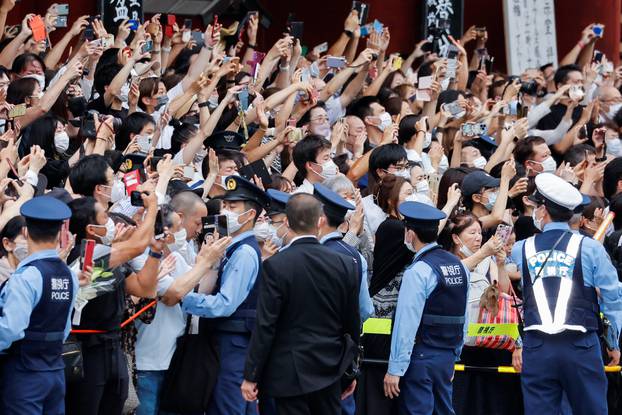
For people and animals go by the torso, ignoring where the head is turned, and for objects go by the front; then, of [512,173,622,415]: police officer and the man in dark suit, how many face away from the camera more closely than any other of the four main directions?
2

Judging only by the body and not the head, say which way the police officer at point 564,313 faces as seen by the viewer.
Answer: away from the camera

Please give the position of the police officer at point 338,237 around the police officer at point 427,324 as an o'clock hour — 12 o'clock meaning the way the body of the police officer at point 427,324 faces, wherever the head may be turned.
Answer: the police officer at point 338,237 is roughly at 10 o'clock from the police officer at point 427,324.

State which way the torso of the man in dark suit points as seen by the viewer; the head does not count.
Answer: away from the camera

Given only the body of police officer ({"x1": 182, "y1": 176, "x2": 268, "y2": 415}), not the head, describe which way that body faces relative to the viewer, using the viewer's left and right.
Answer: facing to the left of the viewer

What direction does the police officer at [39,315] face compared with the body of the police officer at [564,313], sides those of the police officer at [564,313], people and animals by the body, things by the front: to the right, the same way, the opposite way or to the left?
to the left

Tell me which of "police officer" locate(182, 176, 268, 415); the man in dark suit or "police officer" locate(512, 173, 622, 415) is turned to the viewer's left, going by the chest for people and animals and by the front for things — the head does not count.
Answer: "police officer" locate(182, 176, 268, 415)

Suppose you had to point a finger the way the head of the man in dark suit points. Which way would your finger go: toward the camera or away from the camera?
away from the camera

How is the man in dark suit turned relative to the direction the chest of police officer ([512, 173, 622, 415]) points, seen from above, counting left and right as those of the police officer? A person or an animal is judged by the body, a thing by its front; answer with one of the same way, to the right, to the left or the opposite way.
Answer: the same way
